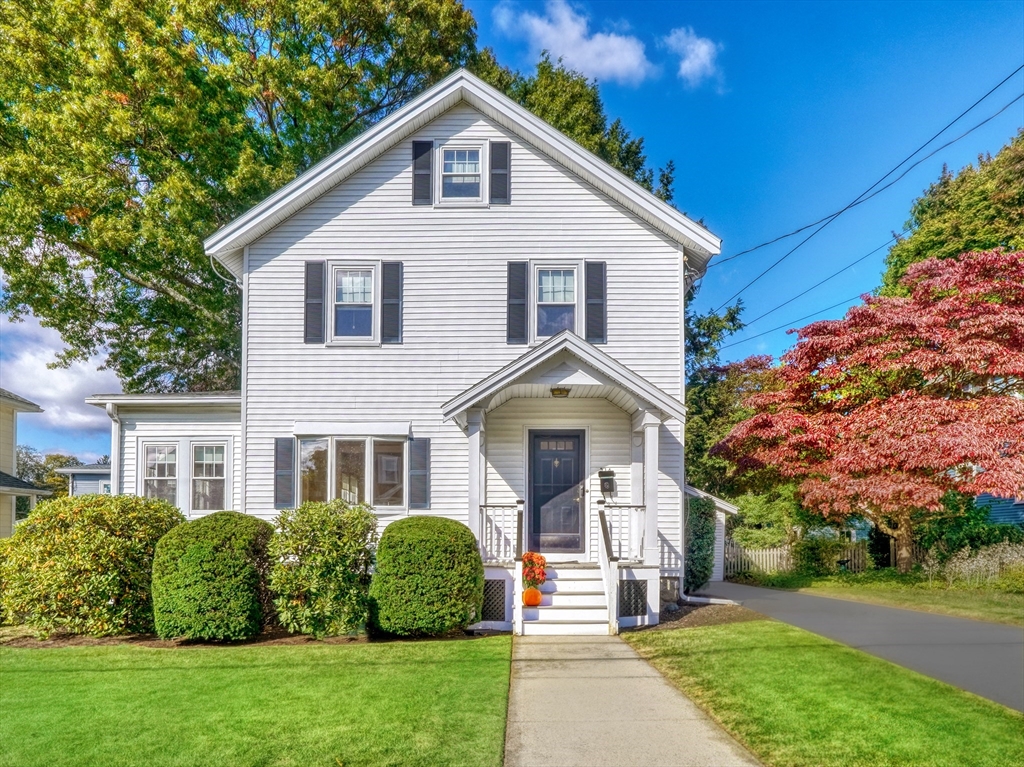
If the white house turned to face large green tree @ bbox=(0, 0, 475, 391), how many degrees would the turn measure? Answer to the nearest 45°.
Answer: approximately 135° to its right

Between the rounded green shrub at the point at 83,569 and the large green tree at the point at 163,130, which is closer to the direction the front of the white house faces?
the rounded green shrub

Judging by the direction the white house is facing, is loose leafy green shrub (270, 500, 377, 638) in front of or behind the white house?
in front

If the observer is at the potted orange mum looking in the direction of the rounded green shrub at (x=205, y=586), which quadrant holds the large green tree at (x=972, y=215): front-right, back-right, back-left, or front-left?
back-right

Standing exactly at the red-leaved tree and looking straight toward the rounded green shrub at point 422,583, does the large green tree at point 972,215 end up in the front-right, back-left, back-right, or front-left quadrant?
back-right

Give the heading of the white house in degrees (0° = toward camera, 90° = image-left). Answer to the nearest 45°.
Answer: approximately 0°

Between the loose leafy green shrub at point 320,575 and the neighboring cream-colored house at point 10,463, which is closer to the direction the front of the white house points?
the loose leafy green shrub

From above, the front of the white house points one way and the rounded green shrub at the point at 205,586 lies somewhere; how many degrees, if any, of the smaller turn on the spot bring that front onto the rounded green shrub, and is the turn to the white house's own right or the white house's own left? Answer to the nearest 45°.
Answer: approximately 45° to the white house's own right
